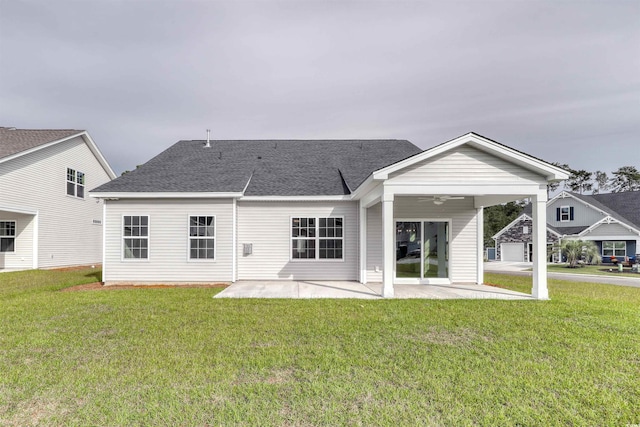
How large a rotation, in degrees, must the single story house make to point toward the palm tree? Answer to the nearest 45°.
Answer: approximately 45° to its right

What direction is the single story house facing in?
away from the camera

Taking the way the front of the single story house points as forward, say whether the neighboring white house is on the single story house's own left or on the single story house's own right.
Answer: on the single story house's own left
